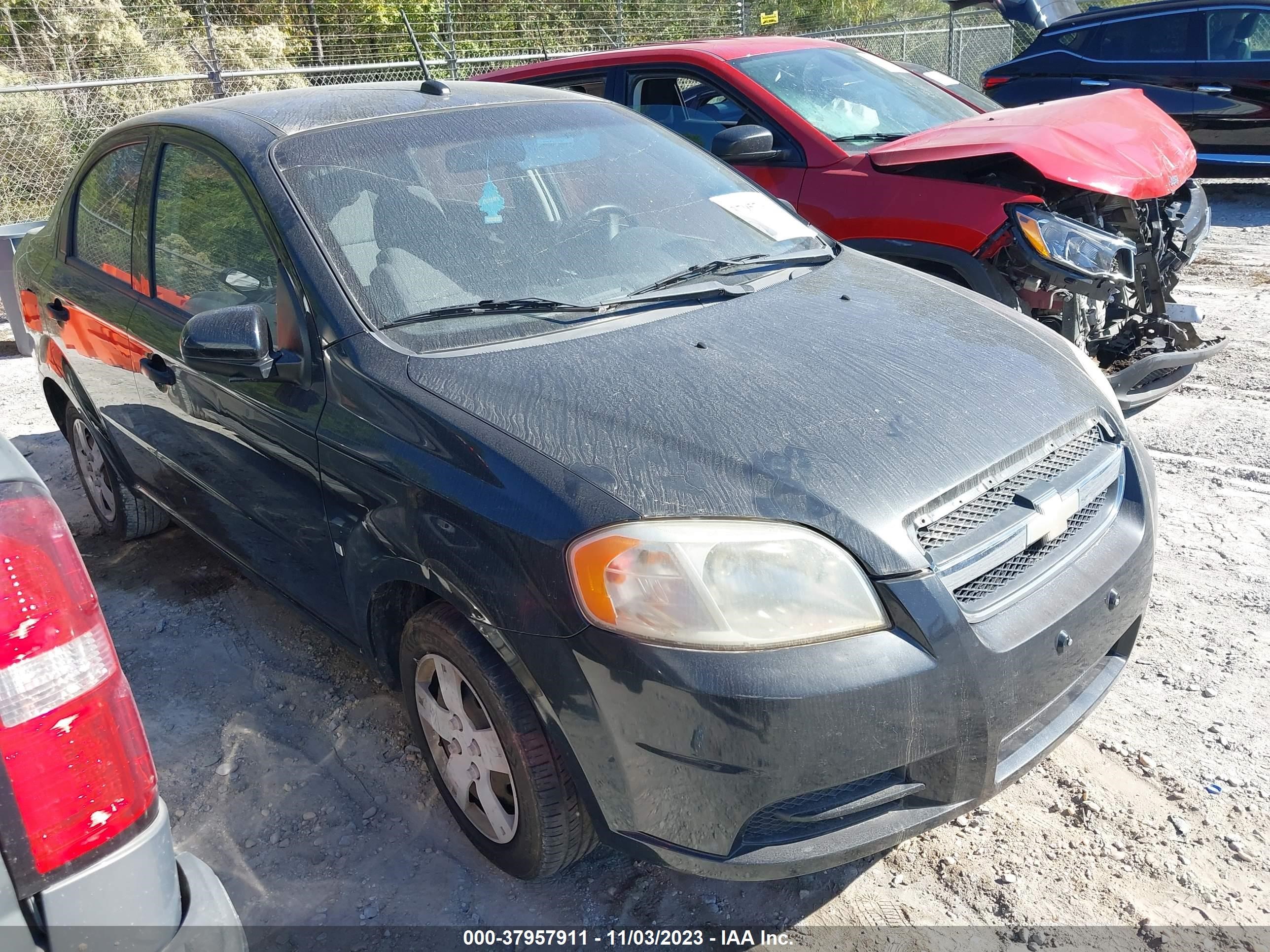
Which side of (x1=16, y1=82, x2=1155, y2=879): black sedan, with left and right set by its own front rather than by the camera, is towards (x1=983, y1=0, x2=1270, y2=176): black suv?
left

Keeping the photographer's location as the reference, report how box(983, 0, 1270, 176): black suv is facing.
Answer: facing to the right of the viewer

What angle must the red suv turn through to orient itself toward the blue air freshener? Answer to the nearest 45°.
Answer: approximately 90° to its right

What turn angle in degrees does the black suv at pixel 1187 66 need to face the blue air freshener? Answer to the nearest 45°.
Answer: approximately 90° to its right

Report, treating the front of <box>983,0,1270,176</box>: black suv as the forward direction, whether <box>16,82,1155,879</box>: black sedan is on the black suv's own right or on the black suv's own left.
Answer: on the black suv's own right

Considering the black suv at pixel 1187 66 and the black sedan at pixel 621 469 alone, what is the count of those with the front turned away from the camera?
0

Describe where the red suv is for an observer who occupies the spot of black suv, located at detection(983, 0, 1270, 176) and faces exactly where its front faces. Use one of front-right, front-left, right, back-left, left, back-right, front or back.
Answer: right

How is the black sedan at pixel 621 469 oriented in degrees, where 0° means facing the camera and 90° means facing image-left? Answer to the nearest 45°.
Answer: approximately 315°

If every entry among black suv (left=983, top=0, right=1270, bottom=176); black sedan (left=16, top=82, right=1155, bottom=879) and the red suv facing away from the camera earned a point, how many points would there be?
0

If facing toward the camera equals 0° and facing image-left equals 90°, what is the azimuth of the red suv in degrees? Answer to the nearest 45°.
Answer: approximately 315°
